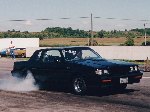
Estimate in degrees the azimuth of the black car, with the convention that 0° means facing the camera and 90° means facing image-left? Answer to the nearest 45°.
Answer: approximately 315°

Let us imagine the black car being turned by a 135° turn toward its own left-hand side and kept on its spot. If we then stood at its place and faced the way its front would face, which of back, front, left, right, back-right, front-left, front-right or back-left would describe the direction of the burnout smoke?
front-left
